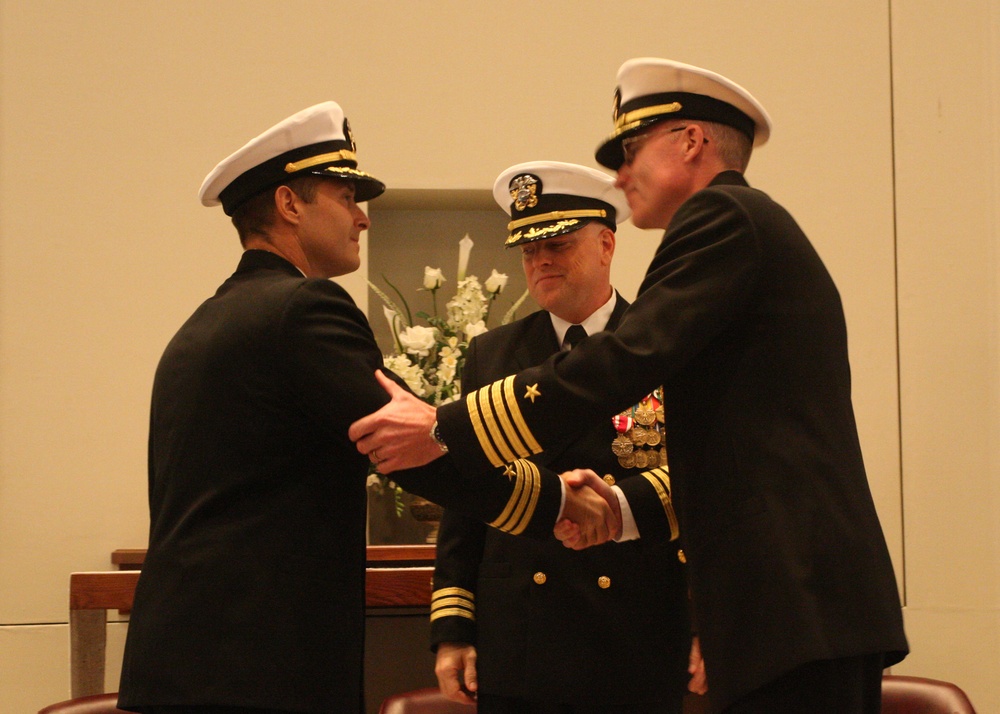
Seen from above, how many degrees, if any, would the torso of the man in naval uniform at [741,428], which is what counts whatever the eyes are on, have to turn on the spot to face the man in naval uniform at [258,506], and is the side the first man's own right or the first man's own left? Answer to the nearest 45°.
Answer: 0° — they already face them

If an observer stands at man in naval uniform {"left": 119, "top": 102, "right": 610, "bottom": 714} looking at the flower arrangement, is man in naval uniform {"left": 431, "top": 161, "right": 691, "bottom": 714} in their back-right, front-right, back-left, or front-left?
front-right

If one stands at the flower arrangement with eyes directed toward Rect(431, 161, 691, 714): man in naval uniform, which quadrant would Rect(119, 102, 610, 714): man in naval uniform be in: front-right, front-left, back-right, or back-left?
front-right

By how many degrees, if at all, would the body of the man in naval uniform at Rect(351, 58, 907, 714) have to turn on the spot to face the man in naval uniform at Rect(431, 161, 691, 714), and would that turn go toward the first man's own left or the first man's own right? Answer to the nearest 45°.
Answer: approximately 45° to the first man's own right

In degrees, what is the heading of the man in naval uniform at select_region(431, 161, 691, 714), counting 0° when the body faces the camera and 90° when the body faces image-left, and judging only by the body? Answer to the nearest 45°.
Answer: approximately 0°

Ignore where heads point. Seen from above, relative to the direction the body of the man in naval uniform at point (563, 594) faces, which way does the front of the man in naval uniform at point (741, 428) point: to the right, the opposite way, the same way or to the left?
to the right

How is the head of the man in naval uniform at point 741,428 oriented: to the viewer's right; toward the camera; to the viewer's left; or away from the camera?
to the viewer's left

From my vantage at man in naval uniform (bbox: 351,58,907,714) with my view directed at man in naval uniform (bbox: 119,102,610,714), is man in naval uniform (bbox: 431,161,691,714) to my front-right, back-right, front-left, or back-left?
front-right

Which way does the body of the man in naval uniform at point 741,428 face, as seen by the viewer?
to the viewer's left

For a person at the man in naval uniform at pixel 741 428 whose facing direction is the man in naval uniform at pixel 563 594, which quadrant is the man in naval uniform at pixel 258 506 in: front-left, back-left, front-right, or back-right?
front-left

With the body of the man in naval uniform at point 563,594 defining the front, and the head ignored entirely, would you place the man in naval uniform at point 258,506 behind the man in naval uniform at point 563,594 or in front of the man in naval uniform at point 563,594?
in front

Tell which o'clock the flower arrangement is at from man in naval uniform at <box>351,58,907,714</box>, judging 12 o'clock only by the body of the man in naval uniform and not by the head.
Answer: The flower arrangement is roughly at 2 o'clock from the man in naval uniform.

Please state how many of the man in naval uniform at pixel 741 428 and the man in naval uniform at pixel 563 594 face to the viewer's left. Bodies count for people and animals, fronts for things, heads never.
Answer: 1

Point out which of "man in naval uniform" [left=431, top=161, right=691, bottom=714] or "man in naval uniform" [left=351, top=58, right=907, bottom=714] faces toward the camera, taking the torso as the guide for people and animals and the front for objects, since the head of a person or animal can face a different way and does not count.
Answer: "man in naval uniform" [left=431, top=161, right=691, bottom=714]

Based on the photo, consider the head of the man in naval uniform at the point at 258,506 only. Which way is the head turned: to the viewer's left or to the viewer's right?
to the viewer's right
